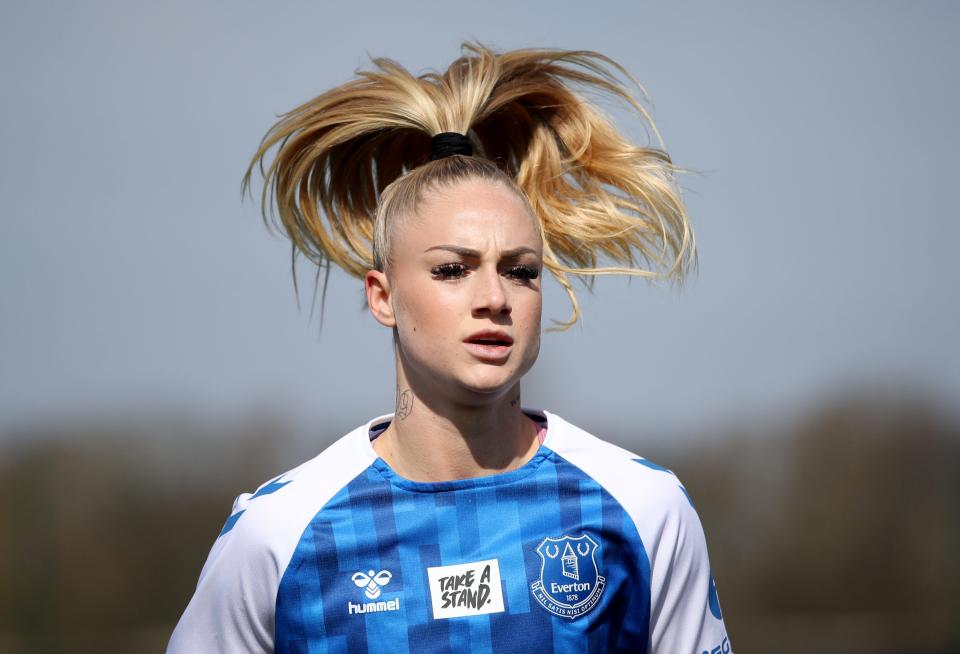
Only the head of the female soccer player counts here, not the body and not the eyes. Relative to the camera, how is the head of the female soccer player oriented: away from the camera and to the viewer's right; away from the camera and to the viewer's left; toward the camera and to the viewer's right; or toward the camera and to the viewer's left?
toward the camera and to the viewer's right

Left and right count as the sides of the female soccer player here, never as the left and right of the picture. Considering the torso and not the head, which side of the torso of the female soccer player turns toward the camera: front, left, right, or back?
front
